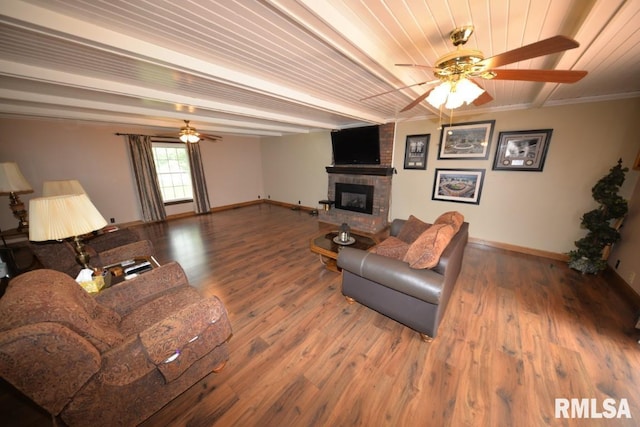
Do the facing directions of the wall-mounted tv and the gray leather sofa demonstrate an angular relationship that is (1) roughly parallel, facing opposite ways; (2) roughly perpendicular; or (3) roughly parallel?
roughly perpendicular

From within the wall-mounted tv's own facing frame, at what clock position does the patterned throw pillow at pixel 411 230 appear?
The patterned throw pillow is roughly at 10 o'clock from the wall-mounted tv.

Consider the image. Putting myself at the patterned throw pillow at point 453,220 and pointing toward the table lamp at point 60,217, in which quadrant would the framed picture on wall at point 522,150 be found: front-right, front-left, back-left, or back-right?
back-right

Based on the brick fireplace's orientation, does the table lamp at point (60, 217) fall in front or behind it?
in front

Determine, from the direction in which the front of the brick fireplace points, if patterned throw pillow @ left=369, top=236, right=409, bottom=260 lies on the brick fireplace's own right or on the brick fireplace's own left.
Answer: on the brick fireplace's own left

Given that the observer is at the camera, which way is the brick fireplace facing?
facing the viewer and to the left of the viewer

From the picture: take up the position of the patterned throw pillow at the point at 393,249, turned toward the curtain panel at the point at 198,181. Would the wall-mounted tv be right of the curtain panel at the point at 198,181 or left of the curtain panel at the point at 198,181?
right

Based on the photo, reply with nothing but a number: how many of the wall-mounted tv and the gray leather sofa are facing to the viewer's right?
0

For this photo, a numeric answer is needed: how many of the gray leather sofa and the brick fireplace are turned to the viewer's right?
0

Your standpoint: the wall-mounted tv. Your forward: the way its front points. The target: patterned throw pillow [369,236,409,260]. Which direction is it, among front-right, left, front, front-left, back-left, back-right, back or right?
front-left

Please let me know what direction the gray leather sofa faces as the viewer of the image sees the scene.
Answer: facing away from the viewer and to the left of the viewer

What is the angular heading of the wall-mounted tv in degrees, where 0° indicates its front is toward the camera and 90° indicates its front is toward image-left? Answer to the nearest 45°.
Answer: approximately 45°

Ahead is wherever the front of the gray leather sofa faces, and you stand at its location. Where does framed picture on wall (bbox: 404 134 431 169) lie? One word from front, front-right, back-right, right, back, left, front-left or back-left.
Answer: front-right

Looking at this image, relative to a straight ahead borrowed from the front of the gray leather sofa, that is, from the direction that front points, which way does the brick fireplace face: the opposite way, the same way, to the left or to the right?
to the left

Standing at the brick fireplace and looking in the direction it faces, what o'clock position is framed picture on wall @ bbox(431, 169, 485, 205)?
The framed picture on wall is roughly at 8 o'clock from the brick fireplace.

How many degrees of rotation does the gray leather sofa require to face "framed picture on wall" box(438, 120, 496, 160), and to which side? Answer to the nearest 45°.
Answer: approximately 45° to its right

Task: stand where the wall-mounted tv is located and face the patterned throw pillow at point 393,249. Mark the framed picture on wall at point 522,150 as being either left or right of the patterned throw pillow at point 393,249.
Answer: left
